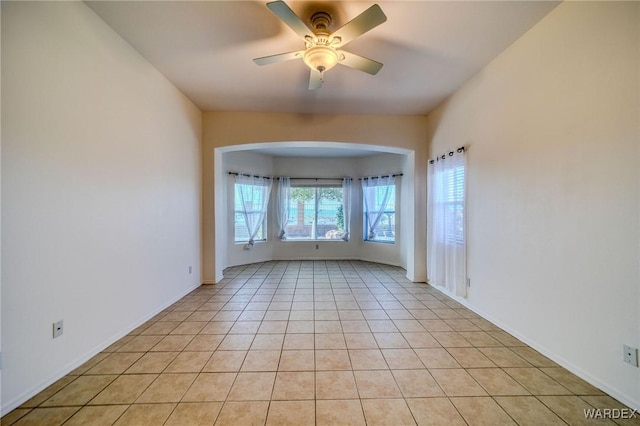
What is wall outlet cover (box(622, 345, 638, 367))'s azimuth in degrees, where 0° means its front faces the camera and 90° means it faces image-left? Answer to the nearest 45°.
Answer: approximately 45°

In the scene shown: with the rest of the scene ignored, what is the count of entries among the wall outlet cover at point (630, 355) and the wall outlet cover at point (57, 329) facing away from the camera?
0

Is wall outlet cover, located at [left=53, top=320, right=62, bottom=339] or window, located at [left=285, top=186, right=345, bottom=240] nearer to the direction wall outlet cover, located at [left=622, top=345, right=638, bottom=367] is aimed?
the wall outlet cover

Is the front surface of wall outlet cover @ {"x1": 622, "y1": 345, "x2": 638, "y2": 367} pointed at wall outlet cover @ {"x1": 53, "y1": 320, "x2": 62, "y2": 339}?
yes

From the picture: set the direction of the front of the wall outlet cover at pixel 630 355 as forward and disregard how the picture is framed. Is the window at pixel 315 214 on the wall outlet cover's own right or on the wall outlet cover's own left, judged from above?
on the wall outlet cover's own right

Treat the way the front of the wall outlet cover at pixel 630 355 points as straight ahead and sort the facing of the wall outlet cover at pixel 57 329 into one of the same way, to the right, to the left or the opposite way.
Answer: the opposite way

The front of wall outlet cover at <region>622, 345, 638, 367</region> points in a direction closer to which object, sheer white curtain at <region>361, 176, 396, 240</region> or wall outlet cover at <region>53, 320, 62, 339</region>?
the wall outlet cover

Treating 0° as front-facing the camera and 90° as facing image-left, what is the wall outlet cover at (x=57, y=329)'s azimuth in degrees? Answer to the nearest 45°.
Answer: approximately 315°

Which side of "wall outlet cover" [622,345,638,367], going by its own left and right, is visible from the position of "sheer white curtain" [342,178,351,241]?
right

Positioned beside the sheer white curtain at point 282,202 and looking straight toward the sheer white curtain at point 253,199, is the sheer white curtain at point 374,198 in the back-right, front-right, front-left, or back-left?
back-left

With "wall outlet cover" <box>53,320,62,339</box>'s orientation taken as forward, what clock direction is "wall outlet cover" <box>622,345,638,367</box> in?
"wall outlet cover" <box>622,345,638,367</box> is roughly at 12 o'clock from "wall outlet cover" <box>53,320,62,339</box>.

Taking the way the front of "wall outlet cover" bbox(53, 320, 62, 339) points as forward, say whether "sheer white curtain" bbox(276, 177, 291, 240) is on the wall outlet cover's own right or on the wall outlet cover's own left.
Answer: on the wall outlet cover's own left

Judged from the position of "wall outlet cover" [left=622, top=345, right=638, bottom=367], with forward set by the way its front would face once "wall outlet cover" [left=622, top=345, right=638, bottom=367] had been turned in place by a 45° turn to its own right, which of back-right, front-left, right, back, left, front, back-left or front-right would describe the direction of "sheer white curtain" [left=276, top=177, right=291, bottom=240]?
front

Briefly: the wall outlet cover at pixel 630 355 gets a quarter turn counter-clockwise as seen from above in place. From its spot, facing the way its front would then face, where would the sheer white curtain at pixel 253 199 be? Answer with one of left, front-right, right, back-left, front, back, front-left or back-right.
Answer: back-right

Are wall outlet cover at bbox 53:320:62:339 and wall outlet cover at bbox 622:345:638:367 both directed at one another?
yes

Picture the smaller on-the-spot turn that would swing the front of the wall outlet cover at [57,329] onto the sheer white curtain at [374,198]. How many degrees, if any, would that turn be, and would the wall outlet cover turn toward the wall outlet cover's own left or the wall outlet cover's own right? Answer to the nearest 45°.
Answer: approximately 45° to the wall outlet cover's own left

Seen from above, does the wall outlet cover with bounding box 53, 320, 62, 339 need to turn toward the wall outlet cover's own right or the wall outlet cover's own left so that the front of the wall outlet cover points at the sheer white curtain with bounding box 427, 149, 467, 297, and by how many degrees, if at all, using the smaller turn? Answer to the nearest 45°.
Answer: approximately 45° to the wall outlet cover's own left

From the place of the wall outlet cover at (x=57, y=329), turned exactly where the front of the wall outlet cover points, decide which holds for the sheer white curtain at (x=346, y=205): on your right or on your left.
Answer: on your left
